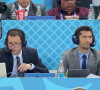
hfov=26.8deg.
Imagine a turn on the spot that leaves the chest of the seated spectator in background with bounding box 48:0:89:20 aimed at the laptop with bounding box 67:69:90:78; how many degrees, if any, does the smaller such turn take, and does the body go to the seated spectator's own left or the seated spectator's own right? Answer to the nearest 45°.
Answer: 0° — they already face it

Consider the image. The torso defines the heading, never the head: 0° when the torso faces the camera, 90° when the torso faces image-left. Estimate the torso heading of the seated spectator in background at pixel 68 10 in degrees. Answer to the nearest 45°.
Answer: approximately 0°

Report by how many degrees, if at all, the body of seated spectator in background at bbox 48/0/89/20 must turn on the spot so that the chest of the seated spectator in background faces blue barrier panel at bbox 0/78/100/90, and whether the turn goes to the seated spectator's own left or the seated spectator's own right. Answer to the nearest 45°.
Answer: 0° — they already face it

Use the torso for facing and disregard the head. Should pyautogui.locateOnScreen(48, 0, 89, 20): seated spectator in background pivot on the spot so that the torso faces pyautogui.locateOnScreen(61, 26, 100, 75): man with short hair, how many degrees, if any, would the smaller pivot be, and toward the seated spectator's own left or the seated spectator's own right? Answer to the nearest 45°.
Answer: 0° — they already face them
